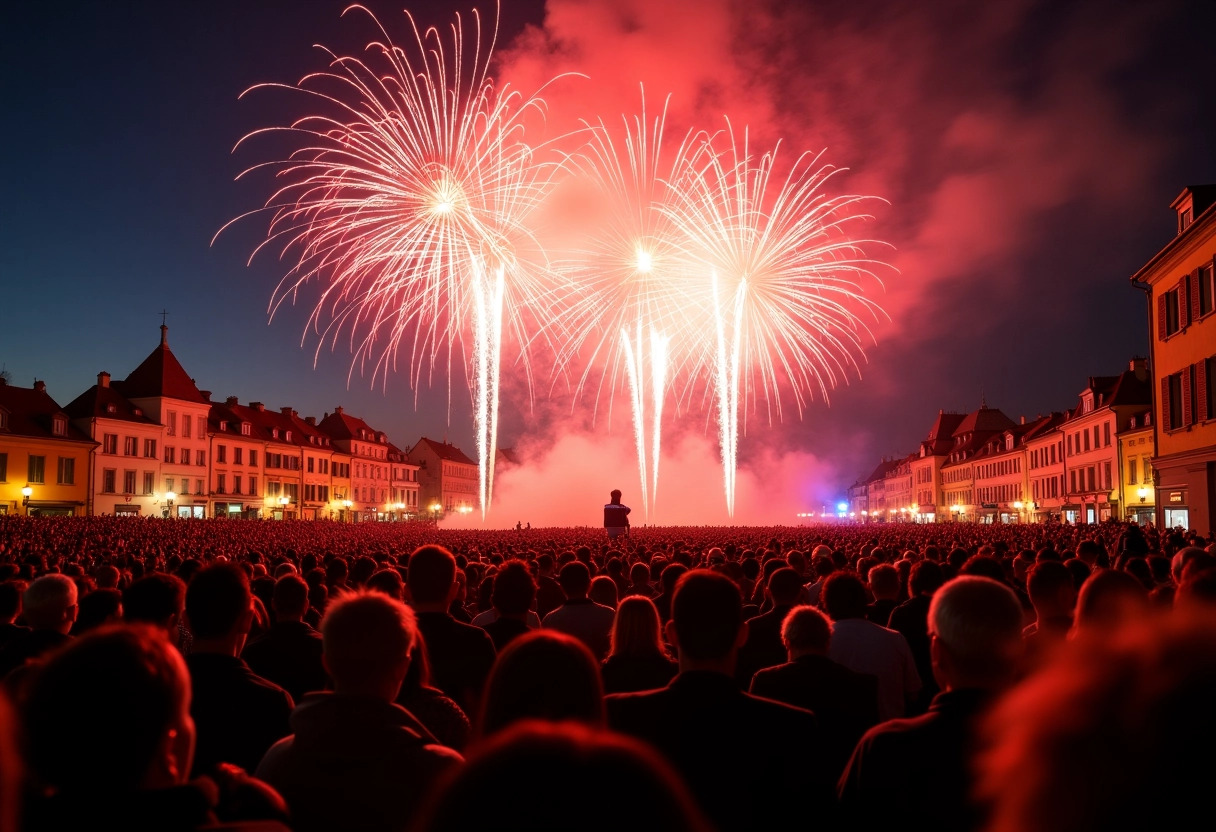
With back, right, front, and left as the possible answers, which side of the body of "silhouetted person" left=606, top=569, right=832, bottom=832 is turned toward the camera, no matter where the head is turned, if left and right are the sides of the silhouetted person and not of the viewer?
back

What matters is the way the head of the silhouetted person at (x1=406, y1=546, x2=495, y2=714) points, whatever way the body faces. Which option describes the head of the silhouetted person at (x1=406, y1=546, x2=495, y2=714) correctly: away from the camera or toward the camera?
away from the camera

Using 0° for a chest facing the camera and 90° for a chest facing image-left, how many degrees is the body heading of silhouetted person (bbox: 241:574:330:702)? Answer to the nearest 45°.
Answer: approximately 180°

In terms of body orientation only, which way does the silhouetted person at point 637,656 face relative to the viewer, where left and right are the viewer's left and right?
facing away from the viewer

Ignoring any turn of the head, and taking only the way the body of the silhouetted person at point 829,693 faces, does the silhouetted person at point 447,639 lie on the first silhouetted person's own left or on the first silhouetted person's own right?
on the first silhouetted person's own left

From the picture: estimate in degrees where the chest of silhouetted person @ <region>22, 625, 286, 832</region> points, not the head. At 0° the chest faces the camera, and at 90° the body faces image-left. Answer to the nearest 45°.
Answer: approximately 225°

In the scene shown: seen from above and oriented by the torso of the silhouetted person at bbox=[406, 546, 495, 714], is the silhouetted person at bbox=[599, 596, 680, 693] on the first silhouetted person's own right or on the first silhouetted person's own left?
on the first silhouetted person's own right

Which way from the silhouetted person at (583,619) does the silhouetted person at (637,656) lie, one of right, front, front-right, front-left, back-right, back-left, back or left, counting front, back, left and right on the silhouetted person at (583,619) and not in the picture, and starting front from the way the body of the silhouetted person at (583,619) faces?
back

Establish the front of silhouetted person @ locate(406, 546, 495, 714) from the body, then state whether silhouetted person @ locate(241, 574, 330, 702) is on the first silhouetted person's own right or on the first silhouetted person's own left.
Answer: on the first silhouetted person's own left

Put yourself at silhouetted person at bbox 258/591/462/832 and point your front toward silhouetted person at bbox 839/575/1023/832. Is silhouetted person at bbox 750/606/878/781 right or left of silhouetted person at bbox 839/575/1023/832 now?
left

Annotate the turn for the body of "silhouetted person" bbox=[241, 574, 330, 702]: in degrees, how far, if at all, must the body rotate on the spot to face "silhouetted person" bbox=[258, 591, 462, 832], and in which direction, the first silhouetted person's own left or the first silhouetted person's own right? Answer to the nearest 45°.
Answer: approximately 180°

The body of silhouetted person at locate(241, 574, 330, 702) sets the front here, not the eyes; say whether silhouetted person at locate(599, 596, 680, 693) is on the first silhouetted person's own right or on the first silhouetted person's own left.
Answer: on the first silhouetted person's own right

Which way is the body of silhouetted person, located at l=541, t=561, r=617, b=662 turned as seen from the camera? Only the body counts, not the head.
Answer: away from the camera

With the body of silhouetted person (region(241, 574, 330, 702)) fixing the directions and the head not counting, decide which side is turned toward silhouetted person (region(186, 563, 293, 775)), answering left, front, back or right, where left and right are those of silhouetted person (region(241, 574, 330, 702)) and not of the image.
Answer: back

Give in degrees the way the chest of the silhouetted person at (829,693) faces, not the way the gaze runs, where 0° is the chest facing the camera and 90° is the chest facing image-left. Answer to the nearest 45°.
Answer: approximately 180°
